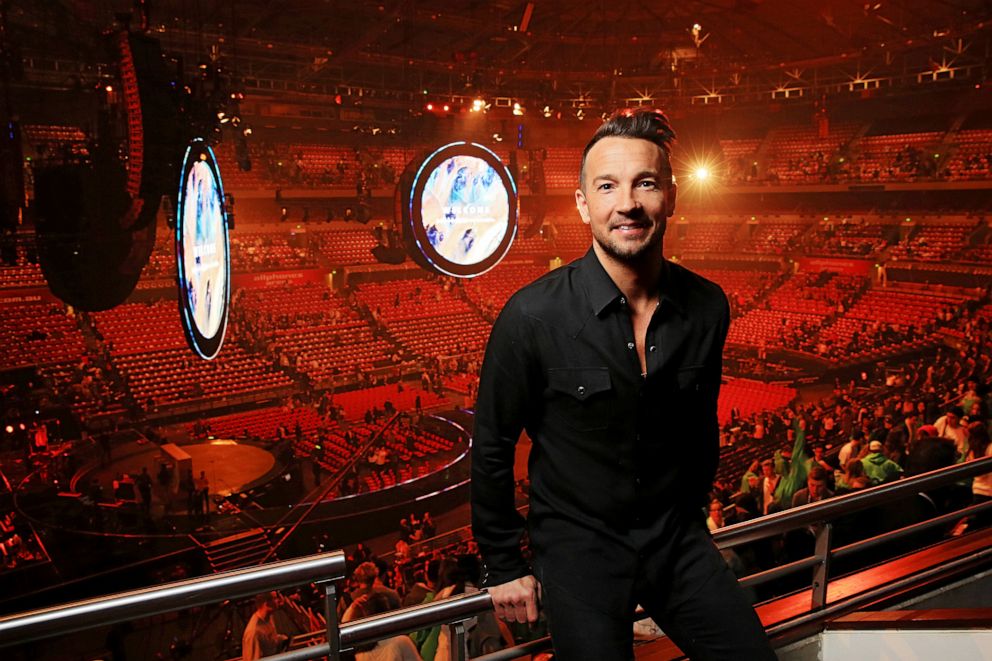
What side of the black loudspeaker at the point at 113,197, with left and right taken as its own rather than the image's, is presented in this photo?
right

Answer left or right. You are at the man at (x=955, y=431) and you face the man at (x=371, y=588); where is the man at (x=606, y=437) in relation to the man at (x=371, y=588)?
left
